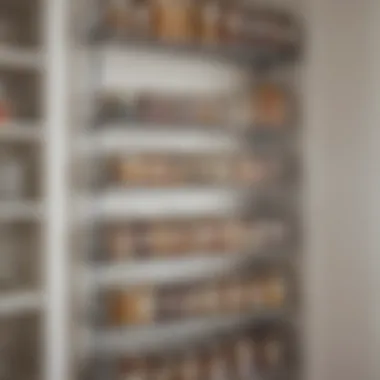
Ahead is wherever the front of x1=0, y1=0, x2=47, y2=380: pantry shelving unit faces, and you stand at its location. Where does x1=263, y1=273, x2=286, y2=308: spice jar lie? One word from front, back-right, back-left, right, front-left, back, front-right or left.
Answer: front-left

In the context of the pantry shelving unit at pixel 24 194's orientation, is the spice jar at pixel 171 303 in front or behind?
in front

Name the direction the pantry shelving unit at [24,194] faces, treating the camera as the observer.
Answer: facing the viewer and to the right of the viewer

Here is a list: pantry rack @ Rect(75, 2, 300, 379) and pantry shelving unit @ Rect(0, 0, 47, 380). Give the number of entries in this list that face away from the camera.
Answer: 0
